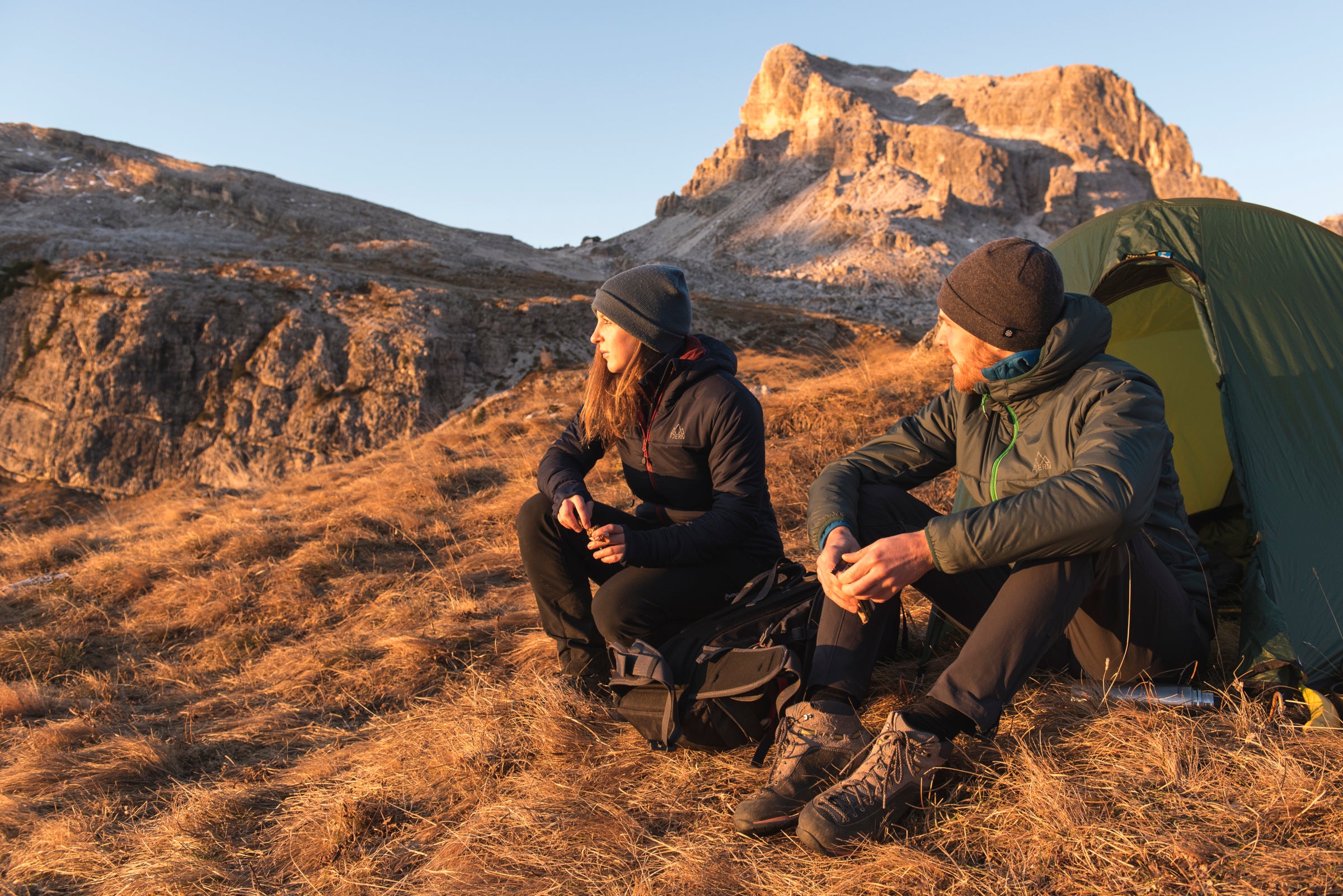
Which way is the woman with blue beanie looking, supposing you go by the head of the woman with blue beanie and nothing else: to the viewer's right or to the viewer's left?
to the viewer's left

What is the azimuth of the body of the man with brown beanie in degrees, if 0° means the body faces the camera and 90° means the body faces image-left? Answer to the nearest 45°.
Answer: approximately 45°

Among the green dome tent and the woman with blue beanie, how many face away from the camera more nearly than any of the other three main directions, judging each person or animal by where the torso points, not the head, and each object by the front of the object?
0

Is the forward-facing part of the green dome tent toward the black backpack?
yes

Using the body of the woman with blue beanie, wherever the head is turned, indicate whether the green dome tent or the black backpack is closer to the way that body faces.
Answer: the black backpack

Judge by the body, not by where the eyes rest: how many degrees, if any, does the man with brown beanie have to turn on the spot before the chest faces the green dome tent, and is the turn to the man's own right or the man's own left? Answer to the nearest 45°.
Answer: approximately 180°

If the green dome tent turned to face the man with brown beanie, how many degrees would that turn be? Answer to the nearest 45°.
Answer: approximately 45° to its left

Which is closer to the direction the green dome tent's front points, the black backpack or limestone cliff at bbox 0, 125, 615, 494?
the black backpack

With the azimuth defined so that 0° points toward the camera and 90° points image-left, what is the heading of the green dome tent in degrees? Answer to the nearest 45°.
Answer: approximately 45°

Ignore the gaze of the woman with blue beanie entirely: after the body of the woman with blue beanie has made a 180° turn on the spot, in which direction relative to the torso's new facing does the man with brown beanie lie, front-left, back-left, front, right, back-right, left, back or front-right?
right

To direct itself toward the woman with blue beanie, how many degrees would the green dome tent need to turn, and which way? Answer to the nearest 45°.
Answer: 0° — it already faces them

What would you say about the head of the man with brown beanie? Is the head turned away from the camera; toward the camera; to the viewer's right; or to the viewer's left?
to the viewer's left
